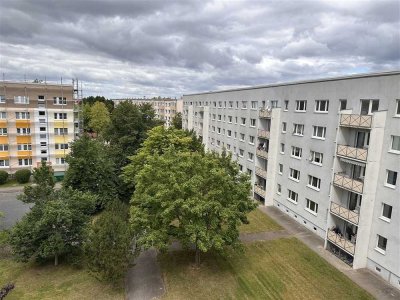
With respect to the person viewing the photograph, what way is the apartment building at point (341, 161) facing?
facing the viewer and to the left of the viewer

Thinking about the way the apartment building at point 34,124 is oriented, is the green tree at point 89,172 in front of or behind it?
in front

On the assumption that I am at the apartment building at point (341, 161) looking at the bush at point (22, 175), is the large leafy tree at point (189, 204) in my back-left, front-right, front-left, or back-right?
front-left

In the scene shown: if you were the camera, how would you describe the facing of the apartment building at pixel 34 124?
facing the viewer

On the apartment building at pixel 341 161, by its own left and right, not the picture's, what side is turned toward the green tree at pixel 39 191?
front

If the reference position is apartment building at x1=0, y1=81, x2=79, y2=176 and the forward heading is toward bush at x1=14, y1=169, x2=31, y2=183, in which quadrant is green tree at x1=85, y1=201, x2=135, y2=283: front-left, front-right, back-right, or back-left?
front-left

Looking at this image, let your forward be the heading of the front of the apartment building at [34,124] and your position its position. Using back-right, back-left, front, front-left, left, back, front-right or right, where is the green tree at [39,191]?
front

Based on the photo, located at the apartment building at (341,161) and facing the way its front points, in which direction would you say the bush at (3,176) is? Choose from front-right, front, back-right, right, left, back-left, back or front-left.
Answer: front-right

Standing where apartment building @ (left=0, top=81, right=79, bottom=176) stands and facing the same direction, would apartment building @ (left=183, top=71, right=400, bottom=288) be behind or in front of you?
in front

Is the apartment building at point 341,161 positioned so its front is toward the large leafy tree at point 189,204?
yes

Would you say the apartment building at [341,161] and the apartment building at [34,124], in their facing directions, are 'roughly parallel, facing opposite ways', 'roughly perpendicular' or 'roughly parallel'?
roughly perpendicular

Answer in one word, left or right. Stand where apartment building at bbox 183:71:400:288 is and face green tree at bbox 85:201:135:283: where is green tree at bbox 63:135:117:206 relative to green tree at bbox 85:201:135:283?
right

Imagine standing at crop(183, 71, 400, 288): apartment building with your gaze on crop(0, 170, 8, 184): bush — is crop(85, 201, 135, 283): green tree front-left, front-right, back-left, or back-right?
front-left

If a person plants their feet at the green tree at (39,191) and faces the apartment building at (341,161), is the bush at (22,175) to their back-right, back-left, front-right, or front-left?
back-left

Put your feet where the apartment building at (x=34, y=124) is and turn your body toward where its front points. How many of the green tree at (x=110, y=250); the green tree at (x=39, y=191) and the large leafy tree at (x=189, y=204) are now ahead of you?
3

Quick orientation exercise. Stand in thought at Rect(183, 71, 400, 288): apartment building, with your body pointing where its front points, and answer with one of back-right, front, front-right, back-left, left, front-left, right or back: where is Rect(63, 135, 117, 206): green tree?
front-right

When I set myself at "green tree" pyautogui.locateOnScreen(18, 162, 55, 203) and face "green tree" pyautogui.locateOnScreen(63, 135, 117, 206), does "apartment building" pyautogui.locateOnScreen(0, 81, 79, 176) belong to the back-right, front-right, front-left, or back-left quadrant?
front-left

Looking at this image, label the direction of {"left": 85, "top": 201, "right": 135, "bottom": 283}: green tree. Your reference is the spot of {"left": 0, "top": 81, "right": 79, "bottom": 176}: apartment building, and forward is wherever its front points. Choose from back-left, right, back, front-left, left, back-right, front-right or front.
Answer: front
